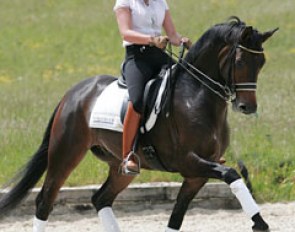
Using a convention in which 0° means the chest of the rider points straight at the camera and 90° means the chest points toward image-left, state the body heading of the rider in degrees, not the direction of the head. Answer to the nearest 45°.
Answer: approximately 315°
